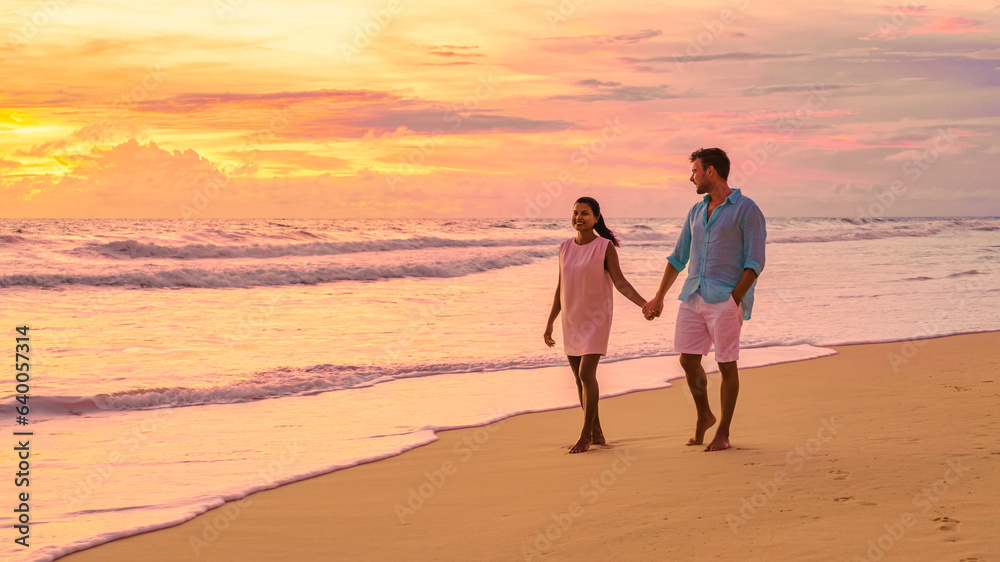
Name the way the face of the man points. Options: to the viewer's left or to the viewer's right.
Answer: to the viewer's left

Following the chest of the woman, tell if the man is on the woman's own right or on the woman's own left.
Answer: on the woman's own left

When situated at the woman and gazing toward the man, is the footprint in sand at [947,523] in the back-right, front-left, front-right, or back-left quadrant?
front-right

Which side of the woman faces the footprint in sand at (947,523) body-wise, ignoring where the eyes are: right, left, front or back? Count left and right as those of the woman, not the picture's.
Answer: left

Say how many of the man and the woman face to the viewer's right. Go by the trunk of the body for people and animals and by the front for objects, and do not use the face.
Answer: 0

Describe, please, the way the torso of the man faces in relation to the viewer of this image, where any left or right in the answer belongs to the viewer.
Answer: facing the viewer and to the left of the viewer

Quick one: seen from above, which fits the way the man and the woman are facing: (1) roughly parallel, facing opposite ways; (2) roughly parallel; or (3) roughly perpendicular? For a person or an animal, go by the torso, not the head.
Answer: roughly parallel

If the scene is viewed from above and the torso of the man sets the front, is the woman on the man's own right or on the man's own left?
on the man's own right
